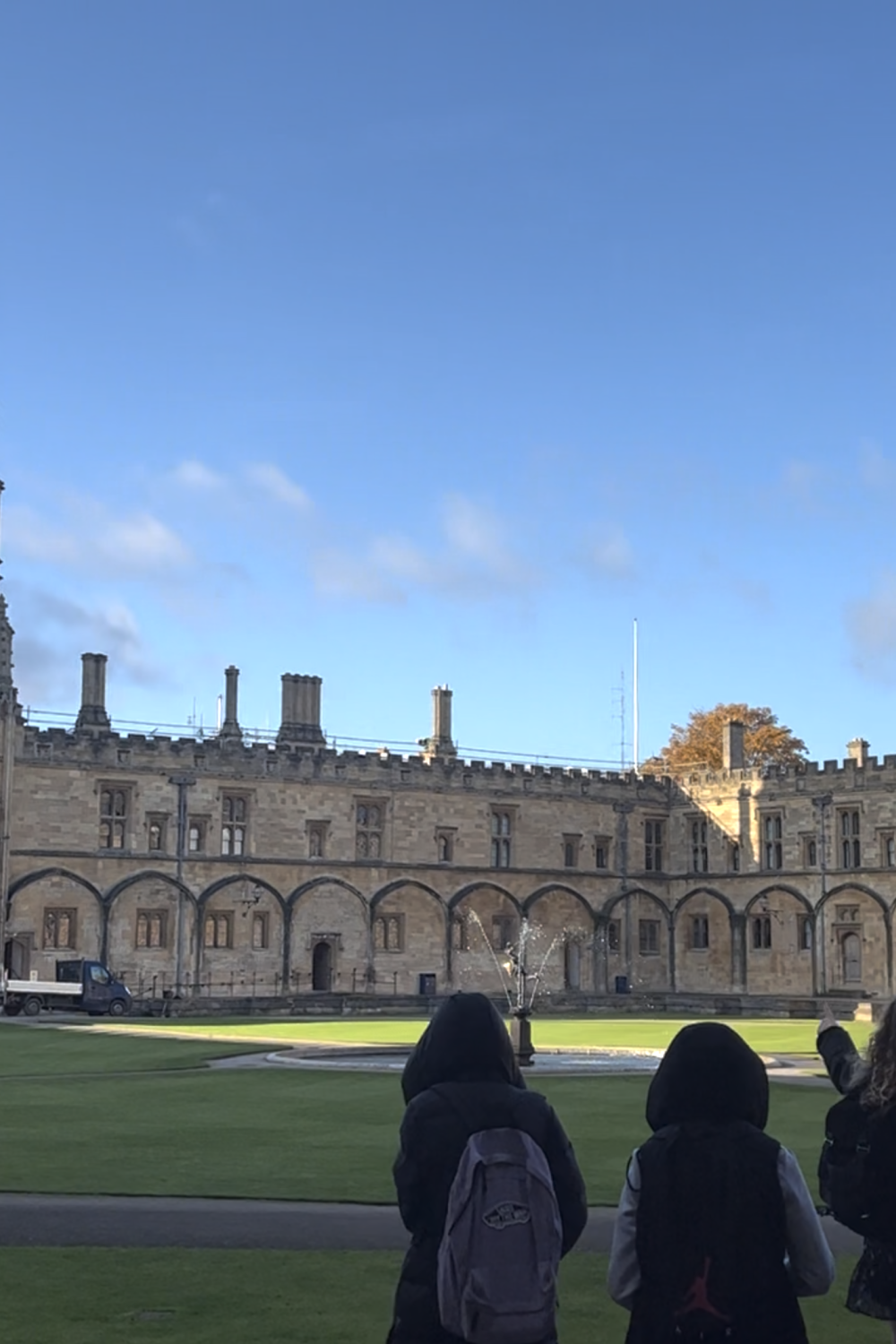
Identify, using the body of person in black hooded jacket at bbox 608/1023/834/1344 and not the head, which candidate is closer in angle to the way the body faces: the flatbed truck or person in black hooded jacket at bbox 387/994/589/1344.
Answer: the flatbed truck

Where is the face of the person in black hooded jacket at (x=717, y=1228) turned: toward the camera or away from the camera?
away from the camera

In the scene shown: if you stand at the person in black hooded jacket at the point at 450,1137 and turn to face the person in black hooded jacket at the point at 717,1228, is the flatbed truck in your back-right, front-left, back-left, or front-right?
back-left

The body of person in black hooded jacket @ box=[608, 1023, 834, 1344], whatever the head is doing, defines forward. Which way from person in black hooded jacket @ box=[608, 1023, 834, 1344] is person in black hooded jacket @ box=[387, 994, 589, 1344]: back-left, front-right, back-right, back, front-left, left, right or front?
left

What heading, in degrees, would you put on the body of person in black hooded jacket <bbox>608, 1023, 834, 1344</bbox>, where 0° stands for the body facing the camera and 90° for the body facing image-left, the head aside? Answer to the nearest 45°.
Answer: approximately 180°

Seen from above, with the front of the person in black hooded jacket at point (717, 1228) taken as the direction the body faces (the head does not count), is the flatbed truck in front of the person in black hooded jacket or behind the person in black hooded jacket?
in front

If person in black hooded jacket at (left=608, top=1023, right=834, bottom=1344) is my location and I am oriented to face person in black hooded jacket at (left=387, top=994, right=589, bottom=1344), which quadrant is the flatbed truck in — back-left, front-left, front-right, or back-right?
front-right

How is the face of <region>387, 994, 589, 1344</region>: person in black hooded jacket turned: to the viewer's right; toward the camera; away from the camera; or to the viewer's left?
away from the camera
